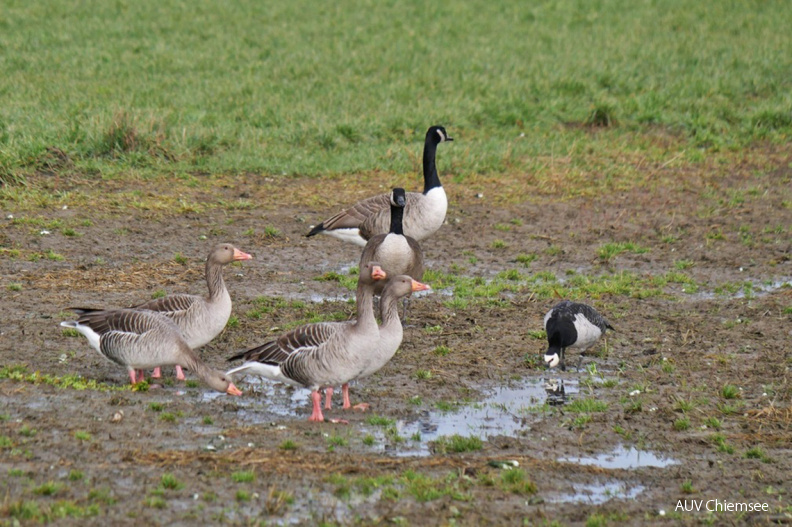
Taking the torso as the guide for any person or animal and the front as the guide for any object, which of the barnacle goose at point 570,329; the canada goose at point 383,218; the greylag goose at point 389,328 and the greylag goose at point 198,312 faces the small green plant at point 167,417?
the barnacle goose at point 570,329

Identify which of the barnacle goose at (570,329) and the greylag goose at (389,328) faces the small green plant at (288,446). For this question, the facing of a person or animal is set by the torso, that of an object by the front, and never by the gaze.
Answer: the barnacle goose

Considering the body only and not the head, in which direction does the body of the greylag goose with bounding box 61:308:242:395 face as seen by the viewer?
to the viewer's right

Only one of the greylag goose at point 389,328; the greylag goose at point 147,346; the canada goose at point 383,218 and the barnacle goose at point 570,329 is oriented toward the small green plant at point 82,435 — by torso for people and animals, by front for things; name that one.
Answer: the barnacle goose at point 570,329

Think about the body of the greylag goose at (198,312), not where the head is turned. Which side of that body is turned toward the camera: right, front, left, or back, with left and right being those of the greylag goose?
right

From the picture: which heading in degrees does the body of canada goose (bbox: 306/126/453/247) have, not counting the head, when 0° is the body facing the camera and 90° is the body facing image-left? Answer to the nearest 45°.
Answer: approximately 270°

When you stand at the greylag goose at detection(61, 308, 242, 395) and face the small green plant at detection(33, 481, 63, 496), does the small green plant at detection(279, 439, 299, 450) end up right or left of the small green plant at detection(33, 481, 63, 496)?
left

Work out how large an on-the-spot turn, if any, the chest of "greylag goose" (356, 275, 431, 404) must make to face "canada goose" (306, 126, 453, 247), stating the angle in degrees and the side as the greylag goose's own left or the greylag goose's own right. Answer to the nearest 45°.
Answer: approximately 90° to the greylag goose's own left

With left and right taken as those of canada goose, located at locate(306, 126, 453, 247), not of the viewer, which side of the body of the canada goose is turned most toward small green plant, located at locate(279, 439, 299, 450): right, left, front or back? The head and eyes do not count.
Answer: right

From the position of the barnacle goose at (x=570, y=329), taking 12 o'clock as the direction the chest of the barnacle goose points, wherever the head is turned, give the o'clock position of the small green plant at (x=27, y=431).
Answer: The small green plant is roughly at 12 o'clock from the barnacle goose.

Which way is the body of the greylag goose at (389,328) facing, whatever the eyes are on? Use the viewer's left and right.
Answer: facing to the right of the viewer
